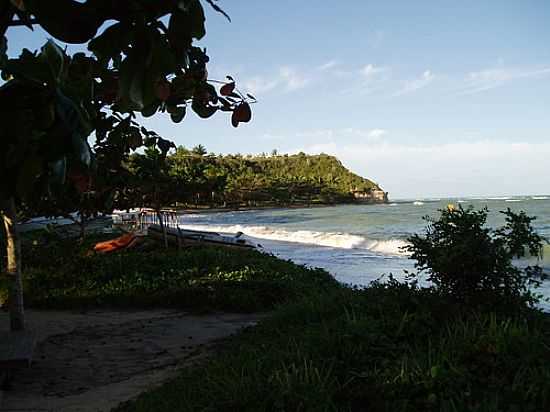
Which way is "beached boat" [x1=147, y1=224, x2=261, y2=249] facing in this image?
to the viewer's right

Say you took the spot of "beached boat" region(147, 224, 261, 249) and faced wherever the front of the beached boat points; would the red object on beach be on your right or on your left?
on your right

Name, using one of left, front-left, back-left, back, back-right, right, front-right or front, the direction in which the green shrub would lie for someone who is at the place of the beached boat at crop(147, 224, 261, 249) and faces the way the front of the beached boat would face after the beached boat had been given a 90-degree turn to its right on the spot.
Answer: front
